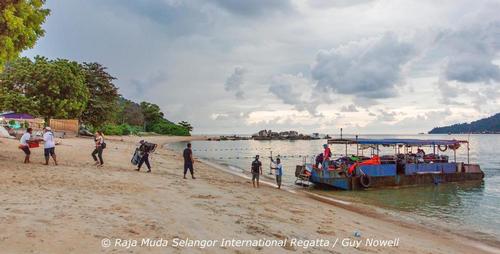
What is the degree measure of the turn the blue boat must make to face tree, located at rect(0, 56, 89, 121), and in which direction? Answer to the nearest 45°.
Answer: approximately 45° to its right

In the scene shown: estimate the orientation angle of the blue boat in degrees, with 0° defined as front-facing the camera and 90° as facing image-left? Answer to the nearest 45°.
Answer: approximately 45°

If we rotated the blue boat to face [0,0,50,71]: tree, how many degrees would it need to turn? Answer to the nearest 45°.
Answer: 0° — it already faces it

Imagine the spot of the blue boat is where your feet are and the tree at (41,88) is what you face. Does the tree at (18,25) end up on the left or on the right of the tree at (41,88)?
left
